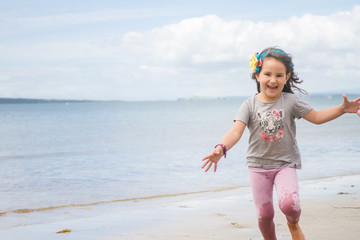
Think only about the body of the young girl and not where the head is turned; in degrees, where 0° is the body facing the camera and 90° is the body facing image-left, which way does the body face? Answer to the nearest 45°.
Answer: approximately 0°
